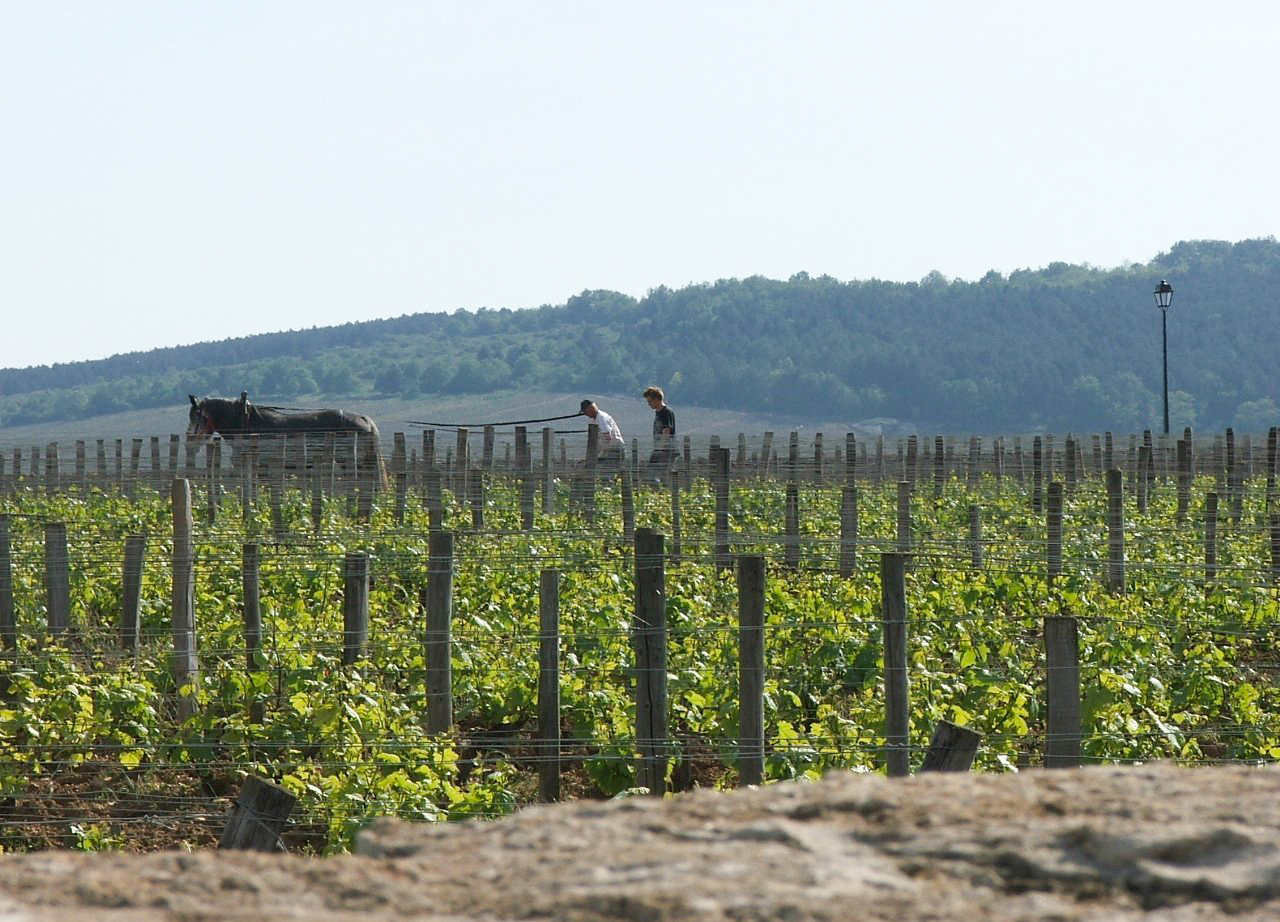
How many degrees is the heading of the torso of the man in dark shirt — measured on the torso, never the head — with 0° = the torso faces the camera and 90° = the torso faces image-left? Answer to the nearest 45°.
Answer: approximately 90°

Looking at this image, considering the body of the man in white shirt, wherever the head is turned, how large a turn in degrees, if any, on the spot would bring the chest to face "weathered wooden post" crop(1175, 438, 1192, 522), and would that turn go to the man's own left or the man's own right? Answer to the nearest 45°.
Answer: approximately 180°

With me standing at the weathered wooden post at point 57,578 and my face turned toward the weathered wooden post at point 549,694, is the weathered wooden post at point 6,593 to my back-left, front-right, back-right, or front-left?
back-right

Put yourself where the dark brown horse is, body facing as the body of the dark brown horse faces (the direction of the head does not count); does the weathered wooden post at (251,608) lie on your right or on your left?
on your left

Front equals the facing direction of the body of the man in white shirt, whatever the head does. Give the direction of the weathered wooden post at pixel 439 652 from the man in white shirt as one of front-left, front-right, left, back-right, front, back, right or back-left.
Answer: left

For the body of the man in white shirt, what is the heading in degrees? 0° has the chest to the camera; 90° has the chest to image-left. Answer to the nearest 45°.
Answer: approximately 90°

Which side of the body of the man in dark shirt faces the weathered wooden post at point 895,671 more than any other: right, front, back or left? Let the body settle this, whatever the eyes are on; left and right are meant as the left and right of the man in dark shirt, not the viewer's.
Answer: left

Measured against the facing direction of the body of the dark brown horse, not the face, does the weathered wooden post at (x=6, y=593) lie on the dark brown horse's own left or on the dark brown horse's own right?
on the dark brown horse's own left

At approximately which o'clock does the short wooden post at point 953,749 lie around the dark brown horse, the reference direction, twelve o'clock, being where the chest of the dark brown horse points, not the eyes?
The short wooden post is roughly at 9 o'clock from the dark brown horse.

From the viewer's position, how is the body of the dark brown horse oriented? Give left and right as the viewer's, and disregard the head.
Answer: facing to the left of the viewer

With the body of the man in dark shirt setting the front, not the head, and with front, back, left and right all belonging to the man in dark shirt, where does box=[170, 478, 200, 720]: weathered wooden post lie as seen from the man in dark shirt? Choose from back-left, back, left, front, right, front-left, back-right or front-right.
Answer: left
